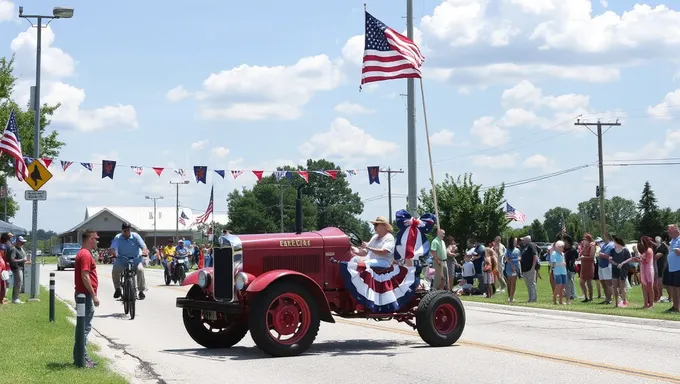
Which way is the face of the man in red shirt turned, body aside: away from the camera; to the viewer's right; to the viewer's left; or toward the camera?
to the viewer's right

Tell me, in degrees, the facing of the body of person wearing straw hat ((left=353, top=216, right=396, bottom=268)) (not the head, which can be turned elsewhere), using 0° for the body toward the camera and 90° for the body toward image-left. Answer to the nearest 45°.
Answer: approximately 45°

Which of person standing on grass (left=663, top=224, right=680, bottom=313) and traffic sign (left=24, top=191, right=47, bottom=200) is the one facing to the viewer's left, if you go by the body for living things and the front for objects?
the person standing on grass

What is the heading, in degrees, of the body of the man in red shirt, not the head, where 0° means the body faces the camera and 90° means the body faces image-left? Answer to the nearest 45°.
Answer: approximately 270°

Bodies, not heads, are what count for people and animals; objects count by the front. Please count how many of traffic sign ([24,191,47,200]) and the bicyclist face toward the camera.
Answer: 2

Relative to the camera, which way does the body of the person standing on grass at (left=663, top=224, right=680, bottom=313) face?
to the viewer's left
